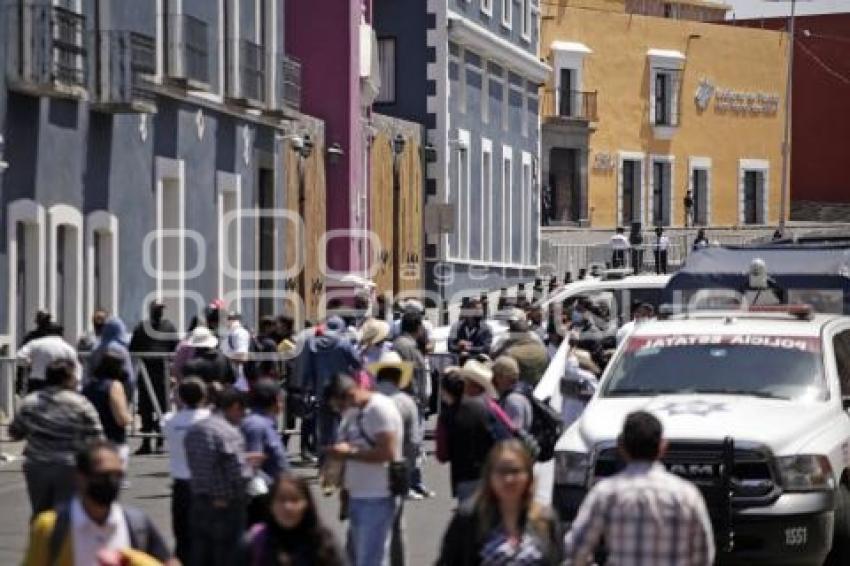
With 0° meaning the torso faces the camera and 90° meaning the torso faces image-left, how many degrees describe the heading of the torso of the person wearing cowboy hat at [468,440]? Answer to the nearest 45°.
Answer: approximately 180°

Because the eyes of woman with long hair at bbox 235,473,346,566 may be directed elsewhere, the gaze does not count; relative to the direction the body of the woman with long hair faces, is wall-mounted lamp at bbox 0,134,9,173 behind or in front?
behind

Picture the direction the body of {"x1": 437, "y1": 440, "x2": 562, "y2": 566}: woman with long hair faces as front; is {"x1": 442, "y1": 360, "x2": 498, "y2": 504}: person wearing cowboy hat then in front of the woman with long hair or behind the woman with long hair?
behind

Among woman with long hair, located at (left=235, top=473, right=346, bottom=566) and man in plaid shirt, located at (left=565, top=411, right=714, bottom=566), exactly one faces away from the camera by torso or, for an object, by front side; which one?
the man in plaid shirt

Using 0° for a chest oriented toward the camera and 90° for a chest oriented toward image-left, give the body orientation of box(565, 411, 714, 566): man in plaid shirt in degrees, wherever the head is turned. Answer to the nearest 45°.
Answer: approximately 180°

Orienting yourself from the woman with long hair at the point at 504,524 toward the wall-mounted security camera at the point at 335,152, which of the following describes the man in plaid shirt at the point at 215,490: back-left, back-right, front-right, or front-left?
front-left

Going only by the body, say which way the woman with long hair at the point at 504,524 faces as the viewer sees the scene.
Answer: toward the camera

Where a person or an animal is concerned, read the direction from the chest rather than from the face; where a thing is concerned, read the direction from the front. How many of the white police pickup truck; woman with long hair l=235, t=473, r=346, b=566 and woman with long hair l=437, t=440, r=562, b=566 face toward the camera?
3

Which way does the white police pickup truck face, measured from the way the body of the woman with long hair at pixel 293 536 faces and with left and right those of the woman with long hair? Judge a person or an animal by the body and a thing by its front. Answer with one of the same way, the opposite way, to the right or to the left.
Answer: the same way

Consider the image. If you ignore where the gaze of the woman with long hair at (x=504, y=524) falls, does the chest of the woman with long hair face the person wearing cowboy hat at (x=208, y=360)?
no

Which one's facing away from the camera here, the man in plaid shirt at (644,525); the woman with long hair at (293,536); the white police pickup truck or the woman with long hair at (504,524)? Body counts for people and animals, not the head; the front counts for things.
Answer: the man in plaid shirt

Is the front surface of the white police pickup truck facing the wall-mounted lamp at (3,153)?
no

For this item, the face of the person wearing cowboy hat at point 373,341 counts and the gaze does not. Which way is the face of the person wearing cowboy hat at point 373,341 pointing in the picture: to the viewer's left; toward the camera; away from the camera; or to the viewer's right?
away from the camera

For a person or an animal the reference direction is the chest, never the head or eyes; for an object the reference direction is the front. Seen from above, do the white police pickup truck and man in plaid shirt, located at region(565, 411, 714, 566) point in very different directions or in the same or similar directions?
very different directions

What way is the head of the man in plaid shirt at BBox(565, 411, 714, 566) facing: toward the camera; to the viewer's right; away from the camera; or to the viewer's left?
away from the camera

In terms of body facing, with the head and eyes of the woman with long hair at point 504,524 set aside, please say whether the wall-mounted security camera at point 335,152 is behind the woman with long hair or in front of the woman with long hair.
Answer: behind

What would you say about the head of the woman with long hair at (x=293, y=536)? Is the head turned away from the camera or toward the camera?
toward the camera

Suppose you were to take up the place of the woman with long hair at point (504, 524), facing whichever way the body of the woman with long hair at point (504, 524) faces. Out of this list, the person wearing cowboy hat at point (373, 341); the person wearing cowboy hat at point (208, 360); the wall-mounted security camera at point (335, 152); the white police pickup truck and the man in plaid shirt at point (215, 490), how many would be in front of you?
0

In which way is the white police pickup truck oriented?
toward the camera

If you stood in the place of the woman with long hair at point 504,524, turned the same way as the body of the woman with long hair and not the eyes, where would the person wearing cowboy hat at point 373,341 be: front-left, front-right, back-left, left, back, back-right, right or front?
back

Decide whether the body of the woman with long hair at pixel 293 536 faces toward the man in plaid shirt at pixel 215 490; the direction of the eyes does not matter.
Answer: no
